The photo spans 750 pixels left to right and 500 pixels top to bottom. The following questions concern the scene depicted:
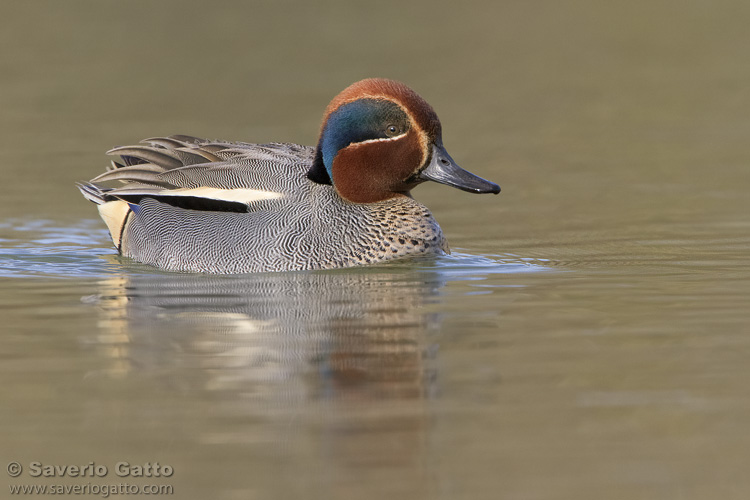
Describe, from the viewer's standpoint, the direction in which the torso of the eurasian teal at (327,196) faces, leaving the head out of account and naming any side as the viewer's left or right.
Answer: facing to the right of the viewer

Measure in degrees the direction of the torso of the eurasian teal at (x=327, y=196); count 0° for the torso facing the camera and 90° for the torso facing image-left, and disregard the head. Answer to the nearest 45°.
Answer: approximately 270°
